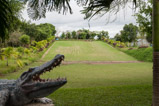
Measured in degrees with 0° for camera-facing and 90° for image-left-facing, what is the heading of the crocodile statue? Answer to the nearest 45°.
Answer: approximately 270°

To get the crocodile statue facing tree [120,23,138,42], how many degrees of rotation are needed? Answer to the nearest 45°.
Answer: approximately 45° to its left
